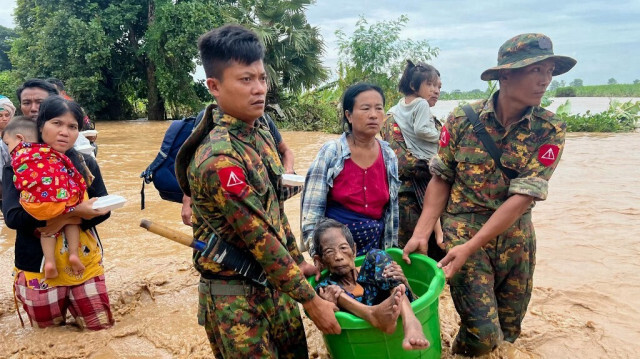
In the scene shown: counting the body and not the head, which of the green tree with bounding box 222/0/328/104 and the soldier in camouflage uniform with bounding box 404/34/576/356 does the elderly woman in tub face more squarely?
the soldier in camouflage uniform

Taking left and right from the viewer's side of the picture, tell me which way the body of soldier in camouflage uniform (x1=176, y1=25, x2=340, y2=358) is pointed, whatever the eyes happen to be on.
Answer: facing the viewer and to the right of the viewer

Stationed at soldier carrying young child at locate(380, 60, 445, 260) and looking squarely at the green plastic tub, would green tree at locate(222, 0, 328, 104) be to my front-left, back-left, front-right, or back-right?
back-right

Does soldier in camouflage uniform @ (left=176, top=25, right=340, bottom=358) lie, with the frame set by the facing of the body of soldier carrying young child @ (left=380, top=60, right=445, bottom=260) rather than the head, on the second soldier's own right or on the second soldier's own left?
on the second soldier's own right

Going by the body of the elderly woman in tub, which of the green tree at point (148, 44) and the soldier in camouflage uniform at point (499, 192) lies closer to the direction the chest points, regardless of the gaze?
the soldier in camouflage uniform

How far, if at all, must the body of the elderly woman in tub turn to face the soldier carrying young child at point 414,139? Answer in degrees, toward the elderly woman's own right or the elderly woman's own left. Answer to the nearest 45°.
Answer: approximately 135° to the elderly woman's own left

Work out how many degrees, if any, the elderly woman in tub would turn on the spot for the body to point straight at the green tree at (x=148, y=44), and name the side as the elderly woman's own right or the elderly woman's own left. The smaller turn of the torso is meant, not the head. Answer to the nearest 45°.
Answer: approximately 180°

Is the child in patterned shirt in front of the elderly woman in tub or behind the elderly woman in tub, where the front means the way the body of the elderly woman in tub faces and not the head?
behind

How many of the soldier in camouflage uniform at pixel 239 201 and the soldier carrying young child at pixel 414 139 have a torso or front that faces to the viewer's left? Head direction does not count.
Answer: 0

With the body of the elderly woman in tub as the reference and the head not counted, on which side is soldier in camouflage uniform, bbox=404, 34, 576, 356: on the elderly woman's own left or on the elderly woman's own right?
on the elderly woman's own left

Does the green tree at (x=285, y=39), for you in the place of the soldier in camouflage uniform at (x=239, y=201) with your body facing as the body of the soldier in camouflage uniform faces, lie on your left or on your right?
on your left
